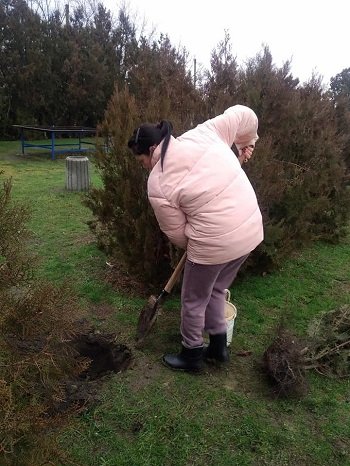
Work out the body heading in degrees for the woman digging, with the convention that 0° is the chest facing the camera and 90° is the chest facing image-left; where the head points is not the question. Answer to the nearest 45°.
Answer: approximately 135°

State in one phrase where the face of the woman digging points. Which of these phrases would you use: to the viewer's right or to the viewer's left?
to the viewer's left
